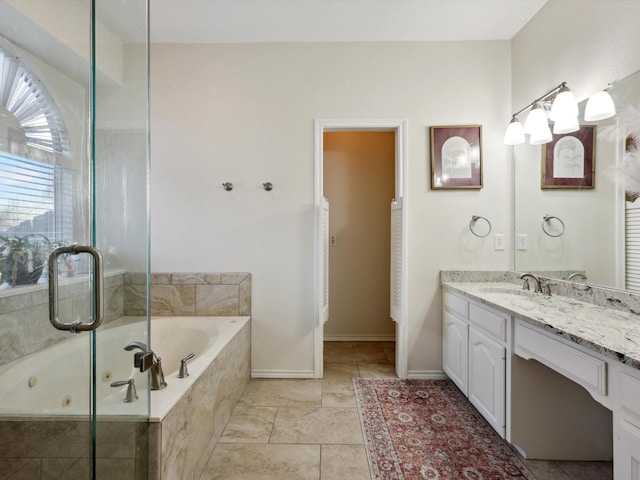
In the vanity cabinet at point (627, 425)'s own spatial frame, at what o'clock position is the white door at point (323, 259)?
The white door is roughly at 2 o'clock from the vanity cabinet.

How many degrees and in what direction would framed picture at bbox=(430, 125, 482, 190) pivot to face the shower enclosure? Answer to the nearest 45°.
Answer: approximately 45° to its right

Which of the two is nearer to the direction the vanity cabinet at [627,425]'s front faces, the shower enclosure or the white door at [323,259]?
the shower enclosure

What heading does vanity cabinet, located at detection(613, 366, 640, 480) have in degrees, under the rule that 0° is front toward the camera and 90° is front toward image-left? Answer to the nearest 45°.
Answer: approximately 45°

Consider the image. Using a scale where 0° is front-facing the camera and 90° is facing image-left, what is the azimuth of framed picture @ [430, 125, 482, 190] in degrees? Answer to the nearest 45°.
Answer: approximately 0°

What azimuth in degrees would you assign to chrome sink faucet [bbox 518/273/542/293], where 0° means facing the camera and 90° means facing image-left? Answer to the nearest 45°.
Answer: approximately 45°
